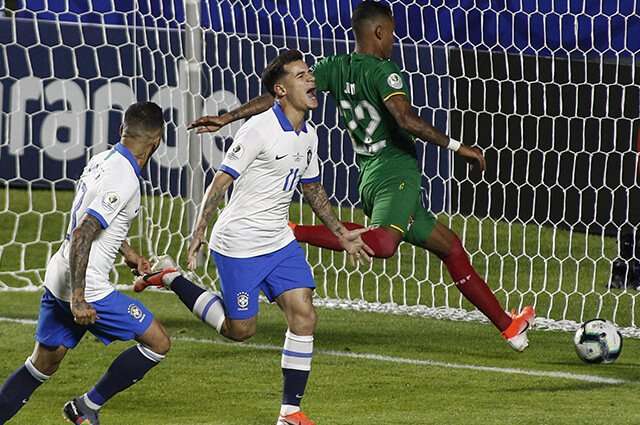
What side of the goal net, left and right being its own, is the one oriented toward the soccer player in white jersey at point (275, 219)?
front

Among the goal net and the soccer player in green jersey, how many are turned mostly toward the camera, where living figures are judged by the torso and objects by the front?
1

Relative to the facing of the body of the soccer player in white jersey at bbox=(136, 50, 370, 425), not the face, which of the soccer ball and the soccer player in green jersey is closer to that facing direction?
the soccer ball

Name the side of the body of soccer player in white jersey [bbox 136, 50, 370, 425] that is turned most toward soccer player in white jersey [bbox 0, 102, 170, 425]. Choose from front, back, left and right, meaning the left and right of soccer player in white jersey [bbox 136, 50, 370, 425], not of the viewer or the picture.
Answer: right

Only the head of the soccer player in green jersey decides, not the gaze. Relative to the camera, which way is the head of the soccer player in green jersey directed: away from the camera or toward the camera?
away from the camera

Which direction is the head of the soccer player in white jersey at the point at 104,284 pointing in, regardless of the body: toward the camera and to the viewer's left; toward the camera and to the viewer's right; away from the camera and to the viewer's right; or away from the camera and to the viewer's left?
away from the camera and to the viewer's right

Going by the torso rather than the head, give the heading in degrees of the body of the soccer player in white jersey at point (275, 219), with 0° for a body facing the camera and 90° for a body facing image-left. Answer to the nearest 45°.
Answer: approximately 315°

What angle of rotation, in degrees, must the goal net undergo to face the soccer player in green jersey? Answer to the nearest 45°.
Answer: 0° — it already faces them

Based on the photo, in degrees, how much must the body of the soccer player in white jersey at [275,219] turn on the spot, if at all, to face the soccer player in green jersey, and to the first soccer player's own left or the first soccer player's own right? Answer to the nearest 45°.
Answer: approximately 90° to the first soccer player's own left

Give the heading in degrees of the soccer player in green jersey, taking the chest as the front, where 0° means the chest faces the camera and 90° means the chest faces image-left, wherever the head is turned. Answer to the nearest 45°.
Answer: approximately 225°

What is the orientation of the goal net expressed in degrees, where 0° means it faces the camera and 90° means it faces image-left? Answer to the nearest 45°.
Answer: approximately 0°
